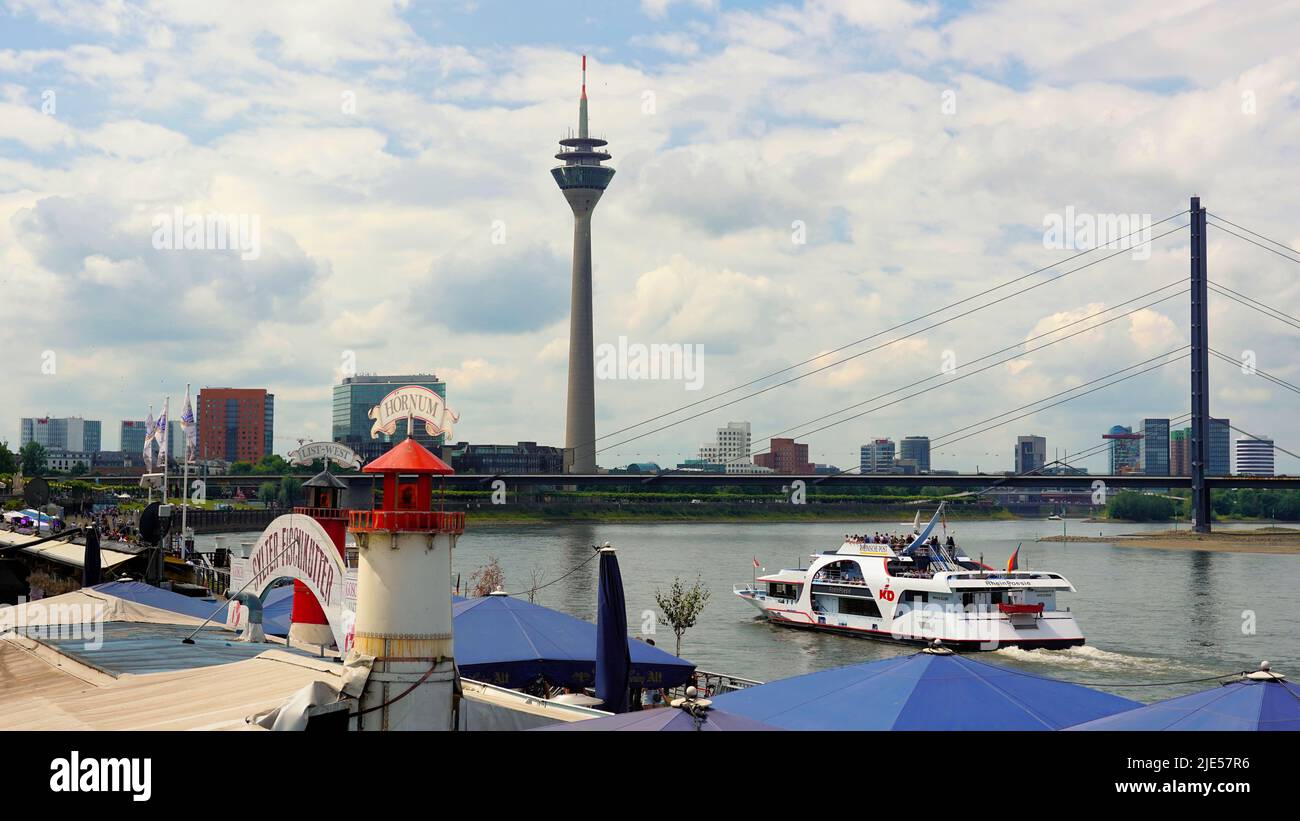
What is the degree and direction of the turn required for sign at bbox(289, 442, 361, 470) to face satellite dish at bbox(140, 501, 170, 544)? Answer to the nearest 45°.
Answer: approximately 180°

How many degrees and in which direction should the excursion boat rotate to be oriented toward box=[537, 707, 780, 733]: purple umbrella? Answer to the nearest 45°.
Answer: approximately 135° to its left

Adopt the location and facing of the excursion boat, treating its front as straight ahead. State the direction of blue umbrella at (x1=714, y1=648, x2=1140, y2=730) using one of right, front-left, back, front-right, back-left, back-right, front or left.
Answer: back-left

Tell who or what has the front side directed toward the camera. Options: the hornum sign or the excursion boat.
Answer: the hornum sign

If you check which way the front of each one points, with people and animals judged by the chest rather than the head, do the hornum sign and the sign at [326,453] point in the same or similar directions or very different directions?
same or similar directions

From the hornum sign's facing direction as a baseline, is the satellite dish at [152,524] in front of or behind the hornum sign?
behind

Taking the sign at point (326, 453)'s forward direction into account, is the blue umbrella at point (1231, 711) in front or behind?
in front

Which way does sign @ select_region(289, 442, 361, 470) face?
toward the camera

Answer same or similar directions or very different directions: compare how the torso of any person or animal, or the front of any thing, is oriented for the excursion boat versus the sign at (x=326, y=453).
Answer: very different directions

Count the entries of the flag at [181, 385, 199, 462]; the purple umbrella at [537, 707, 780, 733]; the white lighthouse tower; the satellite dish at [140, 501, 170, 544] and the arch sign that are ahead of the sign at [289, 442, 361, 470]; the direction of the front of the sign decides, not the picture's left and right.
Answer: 3

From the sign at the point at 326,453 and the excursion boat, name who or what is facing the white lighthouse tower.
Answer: the sign

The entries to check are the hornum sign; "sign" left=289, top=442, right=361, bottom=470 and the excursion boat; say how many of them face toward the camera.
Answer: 2
